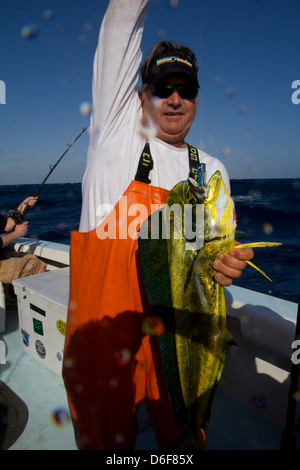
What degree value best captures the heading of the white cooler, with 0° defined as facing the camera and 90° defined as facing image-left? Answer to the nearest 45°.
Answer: approximately 45°

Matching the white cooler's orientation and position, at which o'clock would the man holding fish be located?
The man holding fish is roughly at 10 o'clock from the white cooler.
